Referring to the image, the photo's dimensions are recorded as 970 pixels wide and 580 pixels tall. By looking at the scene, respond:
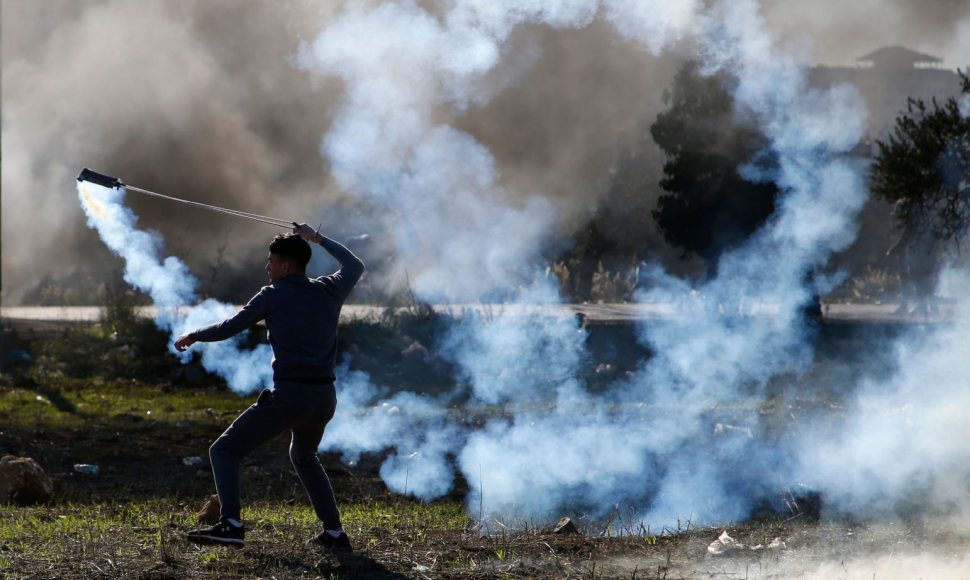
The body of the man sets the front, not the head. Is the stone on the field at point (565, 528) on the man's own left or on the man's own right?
on the man's own right

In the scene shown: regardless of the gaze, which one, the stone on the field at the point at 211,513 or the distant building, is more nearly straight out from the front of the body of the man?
the stone on the field

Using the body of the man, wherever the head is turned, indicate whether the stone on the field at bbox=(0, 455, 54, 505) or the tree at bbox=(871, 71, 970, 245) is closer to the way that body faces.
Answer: the stone on the field

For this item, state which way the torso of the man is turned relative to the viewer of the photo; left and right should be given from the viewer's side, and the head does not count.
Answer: facing away from the viewer and to the left of the viewer

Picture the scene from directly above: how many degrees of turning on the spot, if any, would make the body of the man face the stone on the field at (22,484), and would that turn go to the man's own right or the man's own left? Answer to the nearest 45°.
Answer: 0° — they already face it

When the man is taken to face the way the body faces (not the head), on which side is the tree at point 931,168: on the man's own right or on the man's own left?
on the man's own right

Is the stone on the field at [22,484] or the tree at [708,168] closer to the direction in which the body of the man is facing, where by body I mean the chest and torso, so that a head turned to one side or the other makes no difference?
the stone on the field

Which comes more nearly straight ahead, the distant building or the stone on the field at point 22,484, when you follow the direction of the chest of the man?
the stone on the field

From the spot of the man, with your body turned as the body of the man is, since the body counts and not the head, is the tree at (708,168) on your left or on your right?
on your right
